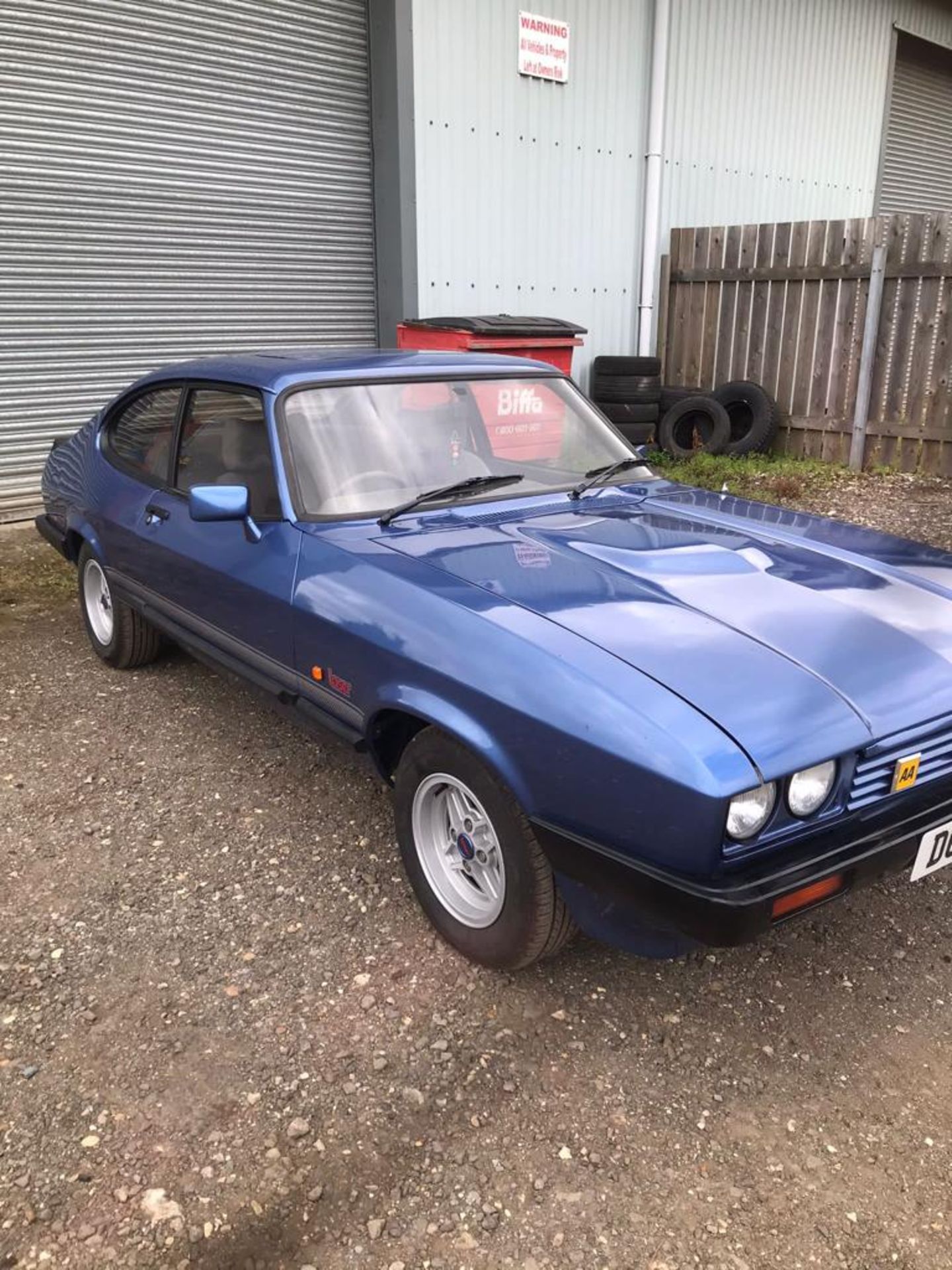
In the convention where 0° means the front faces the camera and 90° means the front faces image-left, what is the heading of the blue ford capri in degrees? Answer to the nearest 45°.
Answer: approximately 315°

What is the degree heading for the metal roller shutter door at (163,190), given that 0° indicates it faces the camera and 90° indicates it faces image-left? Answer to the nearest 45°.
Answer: approximately 0°

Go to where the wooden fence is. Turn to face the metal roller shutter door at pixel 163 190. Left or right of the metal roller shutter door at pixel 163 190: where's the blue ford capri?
left

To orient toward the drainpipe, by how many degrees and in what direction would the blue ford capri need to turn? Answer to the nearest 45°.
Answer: approximately 135° to its left

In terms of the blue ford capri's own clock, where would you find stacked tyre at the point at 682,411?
The stacked tyre is roughly at 8 o'clock from the blue ford capri.

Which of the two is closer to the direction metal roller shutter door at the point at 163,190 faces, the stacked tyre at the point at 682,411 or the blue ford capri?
the blue ford capri

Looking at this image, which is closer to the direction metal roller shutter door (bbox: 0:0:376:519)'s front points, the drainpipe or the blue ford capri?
the blue ford capri

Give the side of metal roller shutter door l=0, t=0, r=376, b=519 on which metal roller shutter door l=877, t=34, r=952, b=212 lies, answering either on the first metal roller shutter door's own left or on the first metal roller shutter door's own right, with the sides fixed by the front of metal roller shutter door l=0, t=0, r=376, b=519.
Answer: on the first metal roller shutter door's own left

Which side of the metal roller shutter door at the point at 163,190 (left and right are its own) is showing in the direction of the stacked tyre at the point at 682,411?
left
